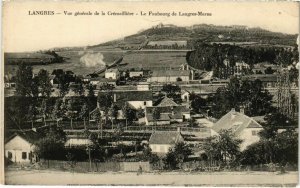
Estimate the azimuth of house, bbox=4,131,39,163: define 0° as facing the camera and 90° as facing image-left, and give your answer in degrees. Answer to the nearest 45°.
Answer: approximately 0°

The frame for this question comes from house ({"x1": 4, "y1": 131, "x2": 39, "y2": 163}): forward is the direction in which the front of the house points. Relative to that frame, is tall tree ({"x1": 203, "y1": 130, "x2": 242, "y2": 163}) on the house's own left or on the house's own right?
on the house's own left
